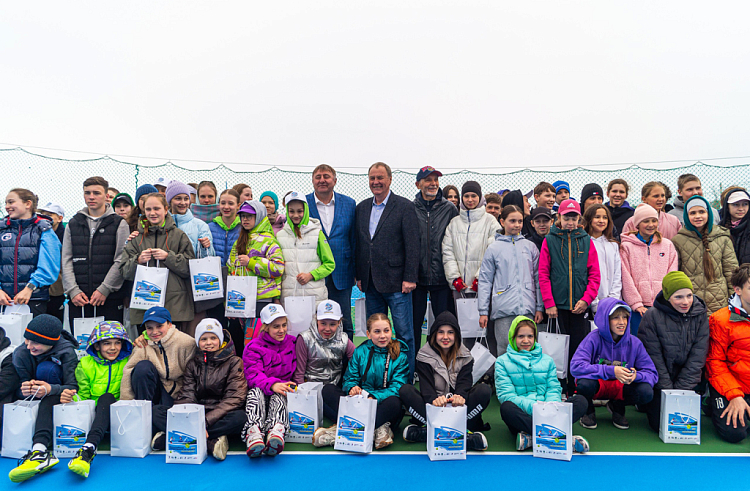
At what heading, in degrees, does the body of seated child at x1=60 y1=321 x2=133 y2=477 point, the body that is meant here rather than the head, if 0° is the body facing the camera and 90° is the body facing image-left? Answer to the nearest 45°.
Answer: approximately 0°

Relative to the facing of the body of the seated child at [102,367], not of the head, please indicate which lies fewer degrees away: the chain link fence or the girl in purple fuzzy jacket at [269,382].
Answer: the girl in purple fuzzy jacket

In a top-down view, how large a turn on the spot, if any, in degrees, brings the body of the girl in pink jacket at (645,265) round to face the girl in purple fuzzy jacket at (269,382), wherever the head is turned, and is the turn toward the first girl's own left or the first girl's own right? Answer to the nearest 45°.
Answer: approximately 45° to the first girl's own right
